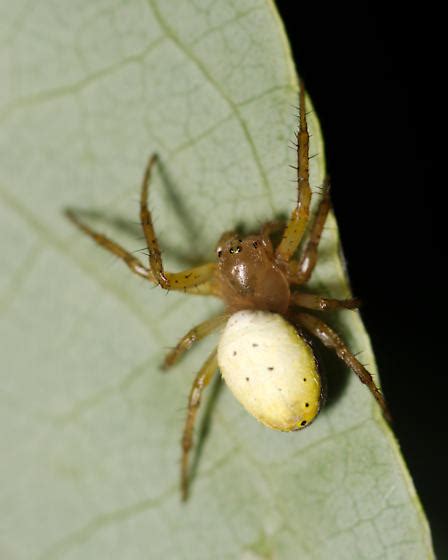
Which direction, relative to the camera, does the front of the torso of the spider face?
away from the camera
